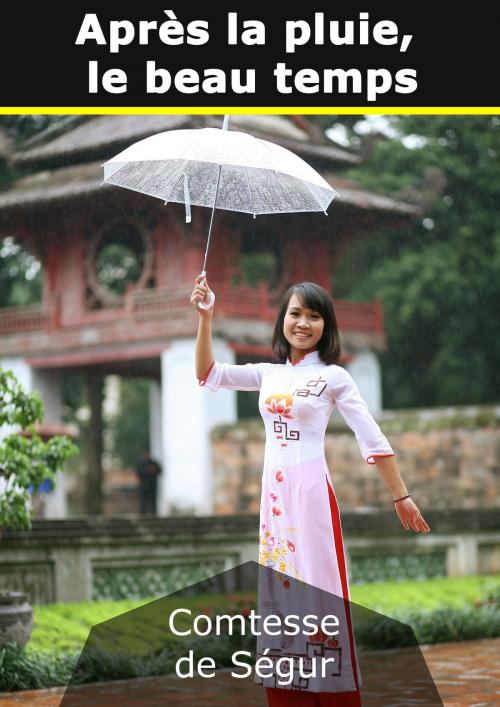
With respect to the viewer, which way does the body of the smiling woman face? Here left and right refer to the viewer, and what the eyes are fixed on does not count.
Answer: facing the viewer and to the left of the viewer

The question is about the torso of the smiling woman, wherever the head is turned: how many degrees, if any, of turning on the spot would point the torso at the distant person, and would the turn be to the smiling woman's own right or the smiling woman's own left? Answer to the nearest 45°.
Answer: approximately 135° to the smiling woman's own right

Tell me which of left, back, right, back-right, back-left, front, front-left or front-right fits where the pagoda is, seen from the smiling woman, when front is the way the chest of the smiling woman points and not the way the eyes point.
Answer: back-right

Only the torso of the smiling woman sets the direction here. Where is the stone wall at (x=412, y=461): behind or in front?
behind

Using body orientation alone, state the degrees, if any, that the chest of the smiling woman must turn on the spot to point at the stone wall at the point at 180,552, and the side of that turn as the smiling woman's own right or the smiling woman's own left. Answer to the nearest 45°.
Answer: approximately 135° to the smiling woman's own right

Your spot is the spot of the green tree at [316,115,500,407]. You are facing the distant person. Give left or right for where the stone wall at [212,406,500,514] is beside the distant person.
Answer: left

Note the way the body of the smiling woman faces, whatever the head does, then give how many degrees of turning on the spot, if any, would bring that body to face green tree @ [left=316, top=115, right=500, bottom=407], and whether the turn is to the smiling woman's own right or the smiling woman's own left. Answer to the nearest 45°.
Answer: approximately 135° to the smiling woman's own right
